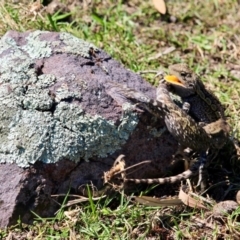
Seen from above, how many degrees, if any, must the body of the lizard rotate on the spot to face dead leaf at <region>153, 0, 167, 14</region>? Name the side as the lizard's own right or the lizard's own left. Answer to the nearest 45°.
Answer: approximately 45° to the lizard's own right

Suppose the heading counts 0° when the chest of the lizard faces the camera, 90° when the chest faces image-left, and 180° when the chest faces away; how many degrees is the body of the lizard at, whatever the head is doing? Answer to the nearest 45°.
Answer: approximately 135°
